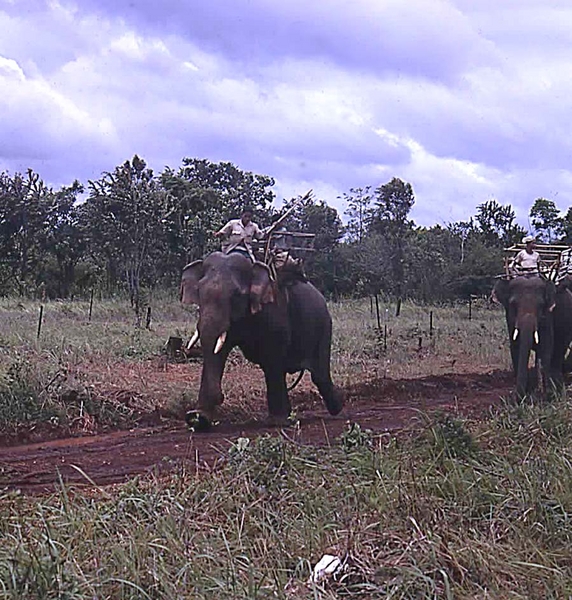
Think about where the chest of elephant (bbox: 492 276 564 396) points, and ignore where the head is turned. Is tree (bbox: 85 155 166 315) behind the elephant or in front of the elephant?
behind

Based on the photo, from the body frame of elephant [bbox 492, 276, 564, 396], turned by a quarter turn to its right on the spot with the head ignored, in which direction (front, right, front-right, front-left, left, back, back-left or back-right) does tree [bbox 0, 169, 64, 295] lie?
front-right

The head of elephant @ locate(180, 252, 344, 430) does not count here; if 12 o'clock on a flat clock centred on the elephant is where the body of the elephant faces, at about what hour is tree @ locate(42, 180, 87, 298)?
The tree is roughly at 4 o'clock from the elephant.

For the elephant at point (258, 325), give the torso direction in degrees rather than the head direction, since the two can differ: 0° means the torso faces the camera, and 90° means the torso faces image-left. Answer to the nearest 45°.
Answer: approximately 45°

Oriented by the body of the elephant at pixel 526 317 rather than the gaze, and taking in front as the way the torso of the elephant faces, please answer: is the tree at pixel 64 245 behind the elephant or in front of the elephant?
behind

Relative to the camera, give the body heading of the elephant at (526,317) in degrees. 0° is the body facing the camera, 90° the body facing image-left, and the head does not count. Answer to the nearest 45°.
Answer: approximately 0°

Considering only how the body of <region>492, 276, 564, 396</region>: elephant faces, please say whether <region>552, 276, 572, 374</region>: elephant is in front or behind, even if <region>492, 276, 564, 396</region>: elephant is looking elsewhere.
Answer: behind

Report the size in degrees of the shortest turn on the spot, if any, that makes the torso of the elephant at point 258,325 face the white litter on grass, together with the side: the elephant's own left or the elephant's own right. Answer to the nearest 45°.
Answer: approximately 45° to the elephant's own left

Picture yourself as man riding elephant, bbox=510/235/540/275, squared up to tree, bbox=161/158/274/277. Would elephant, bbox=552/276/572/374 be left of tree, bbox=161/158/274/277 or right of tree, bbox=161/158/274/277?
right

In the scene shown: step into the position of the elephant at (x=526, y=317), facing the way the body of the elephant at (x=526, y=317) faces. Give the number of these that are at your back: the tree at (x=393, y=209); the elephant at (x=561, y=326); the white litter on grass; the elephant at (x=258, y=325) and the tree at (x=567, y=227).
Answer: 3

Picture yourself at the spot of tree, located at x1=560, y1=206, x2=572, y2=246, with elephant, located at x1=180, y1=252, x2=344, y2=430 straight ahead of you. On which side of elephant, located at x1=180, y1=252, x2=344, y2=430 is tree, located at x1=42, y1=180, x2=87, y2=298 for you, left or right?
right

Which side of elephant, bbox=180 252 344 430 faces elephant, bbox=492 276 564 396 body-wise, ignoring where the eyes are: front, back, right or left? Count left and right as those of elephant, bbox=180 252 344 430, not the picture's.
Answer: back
